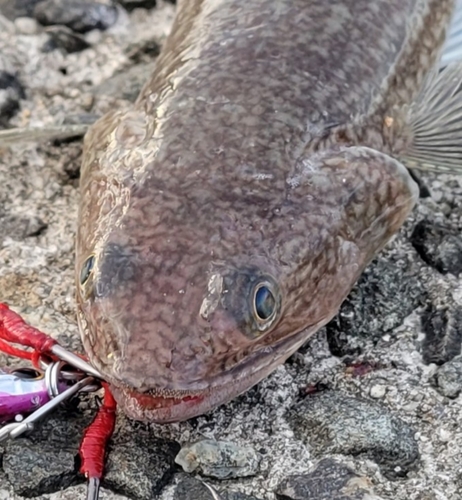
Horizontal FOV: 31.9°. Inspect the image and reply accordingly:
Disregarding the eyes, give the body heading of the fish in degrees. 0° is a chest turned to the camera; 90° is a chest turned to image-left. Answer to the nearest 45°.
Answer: approximately 45°

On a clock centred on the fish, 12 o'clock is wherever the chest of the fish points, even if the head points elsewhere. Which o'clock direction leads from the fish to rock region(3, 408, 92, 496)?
The rock is roughly at 12 o'clock from the fish.

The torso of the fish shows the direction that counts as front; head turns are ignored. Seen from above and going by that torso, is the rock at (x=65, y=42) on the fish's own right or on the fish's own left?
on the fish's own right

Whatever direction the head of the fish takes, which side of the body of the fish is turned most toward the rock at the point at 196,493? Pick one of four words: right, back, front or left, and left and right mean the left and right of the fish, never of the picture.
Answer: front

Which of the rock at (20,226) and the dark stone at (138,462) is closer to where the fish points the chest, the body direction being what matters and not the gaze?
the dark stone

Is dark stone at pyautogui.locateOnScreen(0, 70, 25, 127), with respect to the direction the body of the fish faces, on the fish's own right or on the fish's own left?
on the fish's own right
